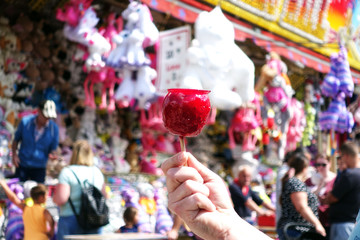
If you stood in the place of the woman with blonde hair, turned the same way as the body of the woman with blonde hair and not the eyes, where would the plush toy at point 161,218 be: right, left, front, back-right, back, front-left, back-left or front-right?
front-right

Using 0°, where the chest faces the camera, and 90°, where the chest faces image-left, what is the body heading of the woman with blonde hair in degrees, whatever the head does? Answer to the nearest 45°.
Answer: approximately 180°

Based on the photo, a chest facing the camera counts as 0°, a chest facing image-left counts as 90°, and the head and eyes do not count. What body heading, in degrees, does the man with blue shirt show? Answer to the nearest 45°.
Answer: approximately 315°

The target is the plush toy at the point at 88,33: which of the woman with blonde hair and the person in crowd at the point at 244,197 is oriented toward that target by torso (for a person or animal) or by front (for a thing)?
the woman with blonde hair

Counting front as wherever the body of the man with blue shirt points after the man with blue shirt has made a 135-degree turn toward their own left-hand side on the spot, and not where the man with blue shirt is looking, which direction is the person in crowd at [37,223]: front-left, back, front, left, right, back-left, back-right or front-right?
back

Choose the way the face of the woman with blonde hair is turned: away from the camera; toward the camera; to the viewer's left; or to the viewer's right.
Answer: away from the camera

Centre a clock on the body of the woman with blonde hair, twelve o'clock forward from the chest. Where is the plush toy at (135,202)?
The plush toy is roughly at 1 o'clock from the woman with blonde hair.

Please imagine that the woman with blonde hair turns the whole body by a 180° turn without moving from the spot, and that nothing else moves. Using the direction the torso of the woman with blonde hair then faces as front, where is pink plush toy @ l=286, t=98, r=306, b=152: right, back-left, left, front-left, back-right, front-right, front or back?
back-left

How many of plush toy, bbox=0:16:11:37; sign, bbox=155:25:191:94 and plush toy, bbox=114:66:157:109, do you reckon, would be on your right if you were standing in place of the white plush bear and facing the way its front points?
3

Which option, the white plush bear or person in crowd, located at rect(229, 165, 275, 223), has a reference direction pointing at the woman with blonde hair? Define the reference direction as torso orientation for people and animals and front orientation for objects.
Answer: the white plush bear

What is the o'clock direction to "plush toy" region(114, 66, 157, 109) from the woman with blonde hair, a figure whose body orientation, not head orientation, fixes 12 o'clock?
The plush toy is roughly at 1 o'clock from the woman with blonde hair.

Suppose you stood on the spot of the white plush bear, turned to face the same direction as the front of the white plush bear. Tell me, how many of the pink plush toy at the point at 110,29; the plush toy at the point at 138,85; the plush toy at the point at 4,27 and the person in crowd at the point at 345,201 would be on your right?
3
